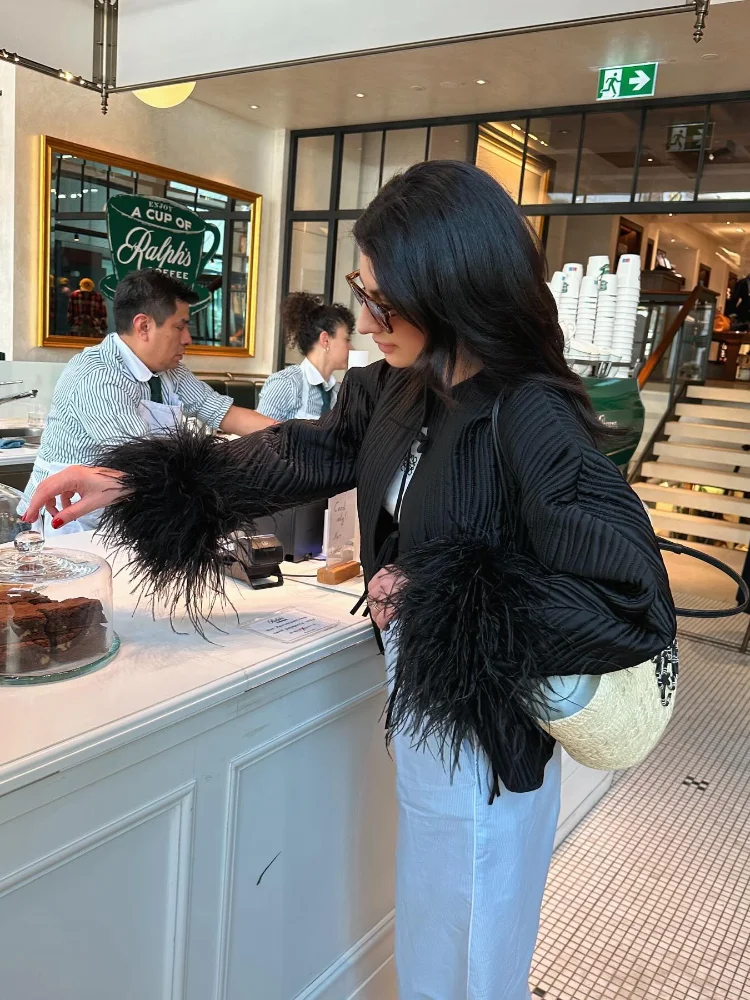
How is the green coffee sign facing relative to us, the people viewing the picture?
facing the viewer and to the right of the viewer

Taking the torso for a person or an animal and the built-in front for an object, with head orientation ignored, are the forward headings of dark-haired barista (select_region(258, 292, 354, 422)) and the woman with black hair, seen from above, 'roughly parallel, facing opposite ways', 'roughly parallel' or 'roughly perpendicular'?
roughly parallel, facing opposite ways

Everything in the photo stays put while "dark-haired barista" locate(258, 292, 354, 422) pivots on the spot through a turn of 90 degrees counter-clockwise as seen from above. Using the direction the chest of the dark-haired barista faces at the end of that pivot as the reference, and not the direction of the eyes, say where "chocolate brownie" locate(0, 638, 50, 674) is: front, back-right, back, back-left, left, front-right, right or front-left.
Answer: back

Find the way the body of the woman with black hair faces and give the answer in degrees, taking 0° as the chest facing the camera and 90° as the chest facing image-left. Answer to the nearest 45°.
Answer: approximately 90°

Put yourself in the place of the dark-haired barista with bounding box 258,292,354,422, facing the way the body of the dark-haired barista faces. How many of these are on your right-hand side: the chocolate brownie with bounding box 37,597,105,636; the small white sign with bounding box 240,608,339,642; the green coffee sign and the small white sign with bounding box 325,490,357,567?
3

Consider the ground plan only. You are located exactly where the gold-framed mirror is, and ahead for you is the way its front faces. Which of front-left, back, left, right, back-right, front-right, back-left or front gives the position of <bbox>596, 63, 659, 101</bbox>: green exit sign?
front

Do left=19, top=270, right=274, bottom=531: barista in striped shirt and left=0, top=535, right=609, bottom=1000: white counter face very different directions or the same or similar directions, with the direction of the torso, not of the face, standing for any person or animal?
same or similar directions

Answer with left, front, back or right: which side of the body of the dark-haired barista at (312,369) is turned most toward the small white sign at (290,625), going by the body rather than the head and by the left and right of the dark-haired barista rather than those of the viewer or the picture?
right

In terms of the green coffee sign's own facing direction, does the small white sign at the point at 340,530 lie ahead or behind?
ahead

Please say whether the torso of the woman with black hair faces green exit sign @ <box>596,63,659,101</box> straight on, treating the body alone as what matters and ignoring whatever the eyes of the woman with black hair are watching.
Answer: no

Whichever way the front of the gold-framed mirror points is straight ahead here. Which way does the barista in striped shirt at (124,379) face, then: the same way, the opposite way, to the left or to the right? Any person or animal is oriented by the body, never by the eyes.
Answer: the same way

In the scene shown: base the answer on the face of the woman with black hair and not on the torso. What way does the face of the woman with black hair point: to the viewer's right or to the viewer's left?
to the viewer's left

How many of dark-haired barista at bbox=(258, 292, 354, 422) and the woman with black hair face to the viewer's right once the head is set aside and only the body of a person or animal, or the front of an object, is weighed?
1

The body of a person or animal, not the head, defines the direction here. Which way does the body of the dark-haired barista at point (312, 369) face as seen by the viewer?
to the viewer's right
